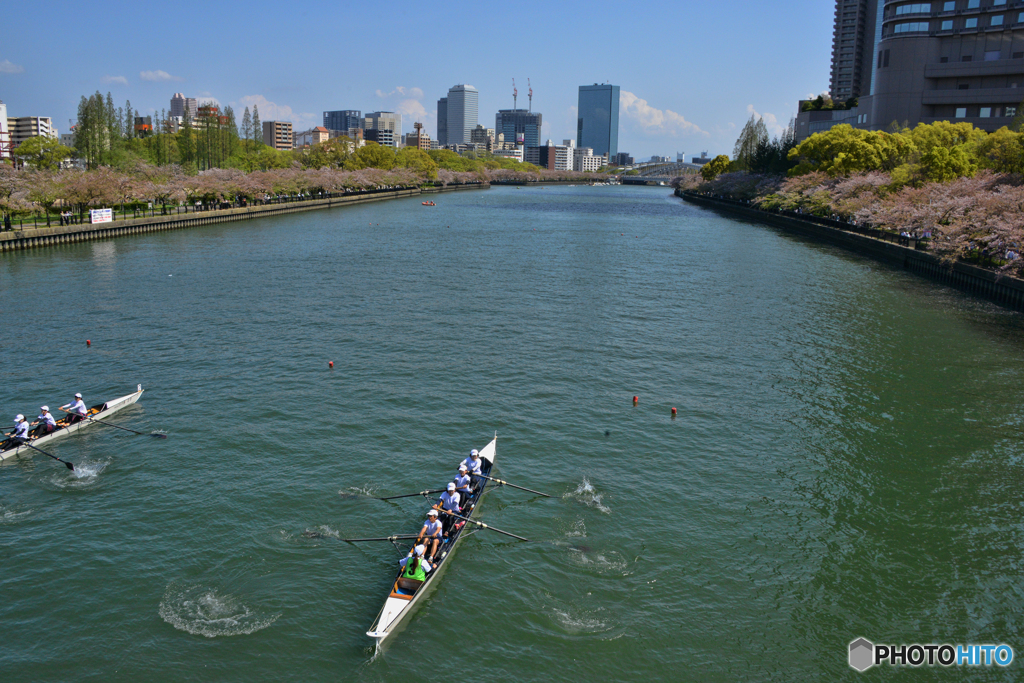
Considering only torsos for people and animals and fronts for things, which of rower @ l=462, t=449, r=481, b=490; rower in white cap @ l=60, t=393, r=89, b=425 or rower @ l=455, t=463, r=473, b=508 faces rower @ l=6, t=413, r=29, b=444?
the rower in white cap

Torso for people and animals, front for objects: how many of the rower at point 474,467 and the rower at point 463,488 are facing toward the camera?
2

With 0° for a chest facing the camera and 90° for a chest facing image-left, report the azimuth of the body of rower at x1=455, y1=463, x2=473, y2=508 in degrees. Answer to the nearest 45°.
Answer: approximately 0°

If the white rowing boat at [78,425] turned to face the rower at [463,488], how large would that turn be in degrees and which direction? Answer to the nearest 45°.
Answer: approximately 90° to its right

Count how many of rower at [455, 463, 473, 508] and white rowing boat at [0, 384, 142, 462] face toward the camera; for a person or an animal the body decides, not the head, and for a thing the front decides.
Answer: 1

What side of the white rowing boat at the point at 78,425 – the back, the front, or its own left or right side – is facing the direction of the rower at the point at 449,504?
right

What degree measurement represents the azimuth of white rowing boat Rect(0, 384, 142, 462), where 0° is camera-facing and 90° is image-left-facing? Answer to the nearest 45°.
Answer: approximately 225°

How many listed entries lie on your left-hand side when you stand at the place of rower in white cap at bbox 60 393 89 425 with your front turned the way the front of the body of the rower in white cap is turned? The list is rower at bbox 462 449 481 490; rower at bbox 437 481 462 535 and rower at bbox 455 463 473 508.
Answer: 3

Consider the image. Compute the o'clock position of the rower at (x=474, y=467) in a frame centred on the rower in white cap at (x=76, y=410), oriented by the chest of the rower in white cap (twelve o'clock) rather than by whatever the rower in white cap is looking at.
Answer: The rower is roughly at 9 o'clock from the rower in white cap.

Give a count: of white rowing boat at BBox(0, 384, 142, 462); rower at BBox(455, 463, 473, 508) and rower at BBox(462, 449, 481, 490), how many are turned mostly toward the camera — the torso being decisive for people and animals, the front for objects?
2

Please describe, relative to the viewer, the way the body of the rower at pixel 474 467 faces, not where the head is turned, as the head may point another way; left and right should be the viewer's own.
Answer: facing the viewer

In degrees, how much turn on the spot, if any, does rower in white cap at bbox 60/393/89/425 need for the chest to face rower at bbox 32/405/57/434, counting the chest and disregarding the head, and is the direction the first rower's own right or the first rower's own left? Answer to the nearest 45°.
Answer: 0° — they already face them

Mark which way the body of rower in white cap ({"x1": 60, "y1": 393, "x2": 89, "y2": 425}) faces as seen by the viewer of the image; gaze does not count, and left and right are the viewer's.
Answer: facing the viewer and to the left of the viewer

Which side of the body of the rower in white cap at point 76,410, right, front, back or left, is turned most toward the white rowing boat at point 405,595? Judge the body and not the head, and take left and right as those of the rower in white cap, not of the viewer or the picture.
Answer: left

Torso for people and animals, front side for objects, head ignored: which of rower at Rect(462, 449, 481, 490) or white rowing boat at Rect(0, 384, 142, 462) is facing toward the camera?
the rower

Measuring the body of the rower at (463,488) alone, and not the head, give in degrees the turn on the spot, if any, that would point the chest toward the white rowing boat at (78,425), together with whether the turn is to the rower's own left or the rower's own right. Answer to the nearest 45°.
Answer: approximately 135° to the rower's own right
